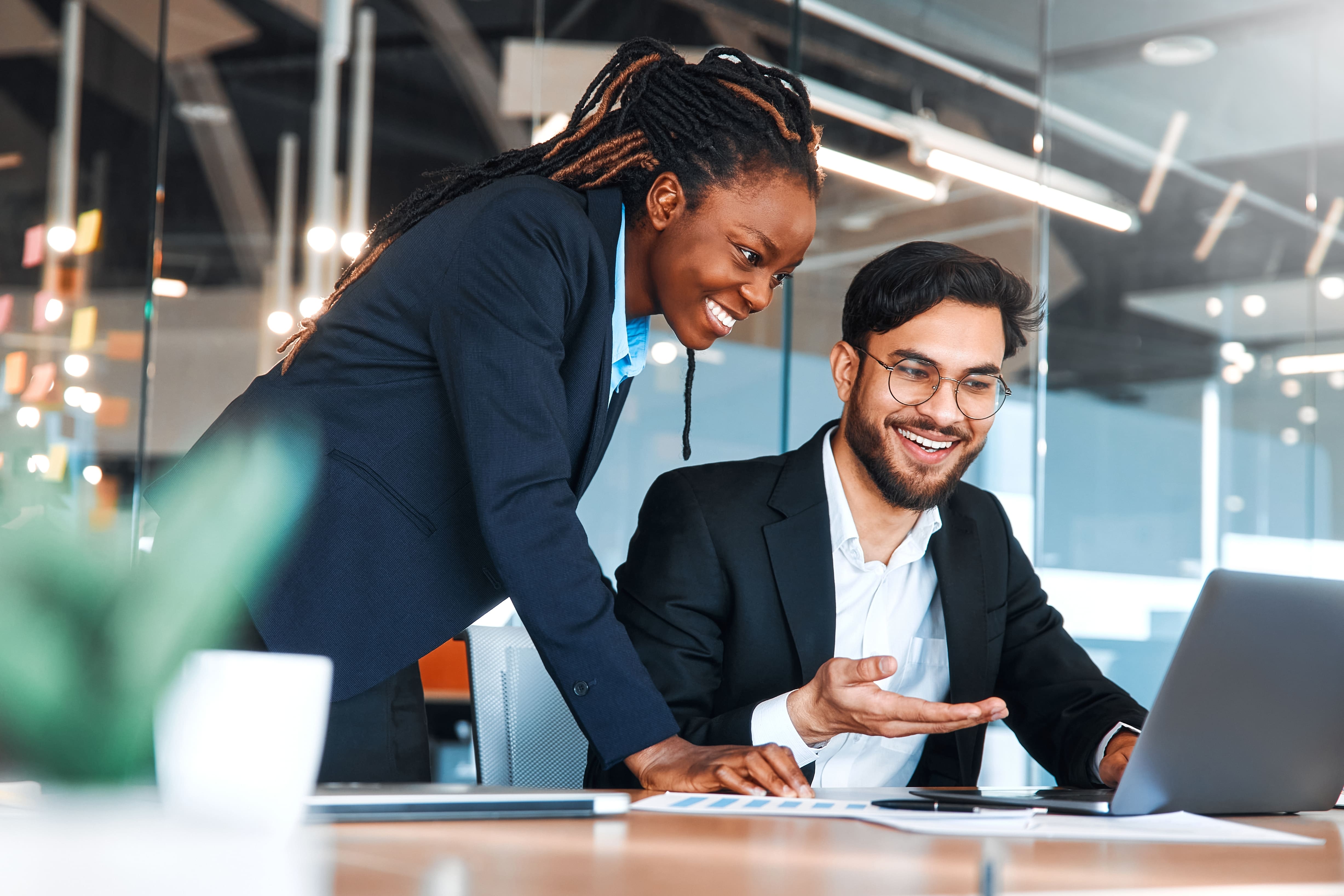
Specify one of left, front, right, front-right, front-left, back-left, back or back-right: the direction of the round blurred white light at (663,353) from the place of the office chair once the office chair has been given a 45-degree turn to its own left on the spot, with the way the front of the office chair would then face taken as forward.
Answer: left

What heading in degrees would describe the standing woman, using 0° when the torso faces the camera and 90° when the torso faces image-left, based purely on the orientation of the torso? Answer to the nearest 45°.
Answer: approximately 270°

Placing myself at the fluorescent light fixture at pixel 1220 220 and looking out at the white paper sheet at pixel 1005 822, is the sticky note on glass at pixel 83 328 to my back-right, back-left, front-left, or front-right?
front-right

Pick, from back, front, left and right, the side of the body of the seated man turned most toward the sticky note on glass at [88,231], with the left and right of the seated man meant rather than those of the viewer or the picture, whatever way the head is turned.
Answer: back

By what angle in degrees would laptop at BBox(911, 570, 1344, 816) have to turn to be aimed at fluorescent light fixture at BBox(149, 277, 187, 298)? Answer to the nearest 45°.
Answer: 0° — it already faces it

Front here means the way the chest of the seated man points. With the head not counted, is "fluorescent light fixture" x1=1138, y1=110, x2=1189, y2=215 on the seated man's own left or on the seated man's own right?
on the seated man's own left

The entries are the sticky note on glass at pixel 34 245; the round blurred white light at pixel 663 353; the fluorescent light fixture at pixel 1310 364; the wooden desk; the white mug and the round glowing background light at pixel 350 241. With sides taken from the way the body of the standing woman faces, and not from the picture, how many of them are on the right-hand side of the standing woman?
2

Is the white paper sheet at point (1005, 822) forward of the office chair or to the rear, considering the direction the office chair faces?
forward

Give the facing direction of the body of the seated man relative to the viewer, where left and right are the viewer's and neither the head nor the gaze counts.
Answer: facing the viewer and to the right of the viewer

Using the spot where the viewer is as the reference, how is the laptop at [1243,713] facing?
facing away from the viewer and to the left of the viewer

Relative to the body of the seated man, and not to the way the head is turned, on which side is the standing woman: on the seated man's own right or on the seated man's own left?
on the seated man's own right
